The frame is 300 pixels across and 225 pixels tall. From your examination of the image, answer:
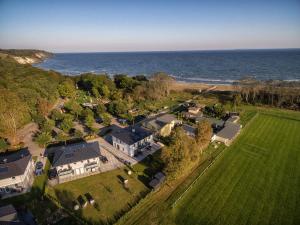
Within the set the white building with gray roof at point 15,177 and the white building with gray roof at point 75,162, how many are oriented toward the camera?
2

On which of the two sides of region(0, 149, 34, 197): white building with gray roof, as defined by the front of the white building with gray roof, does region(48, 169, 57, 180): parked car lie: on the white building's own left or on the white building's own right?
on the white building's own left

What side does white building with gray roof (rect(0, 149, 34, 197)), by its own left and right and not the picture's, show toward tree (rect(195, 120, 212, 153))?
left

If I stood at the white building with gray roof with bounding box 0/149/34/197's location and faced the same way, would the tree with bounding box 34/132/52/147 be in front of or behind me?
behind

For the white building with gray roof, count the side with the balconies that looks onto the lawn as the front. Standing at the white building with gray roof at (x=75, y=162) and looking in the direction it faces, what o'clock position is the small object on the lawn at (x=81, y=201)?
The small object on the lawn is roughly at 12 o'clock from the white building with gray roof.

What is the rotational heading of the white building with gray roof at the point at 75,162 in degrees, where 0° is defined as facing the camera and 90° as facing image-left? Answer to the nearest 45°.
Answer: approximately 0°

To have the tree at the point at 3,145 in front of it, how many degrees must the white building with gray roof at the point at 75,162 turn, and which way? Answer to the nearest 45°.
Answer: approximately 135° to its right

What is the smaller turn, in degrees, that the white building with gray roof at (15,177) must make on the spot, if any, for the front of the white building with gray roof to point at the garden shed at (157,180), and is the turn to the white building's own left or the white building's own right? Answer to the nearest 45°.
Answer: approximately 45° to the white building's own left

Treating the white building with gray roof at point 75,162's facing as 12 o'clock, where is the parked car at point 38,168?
The parked car is roughly at 4 o'clock from the white building with gray roof.

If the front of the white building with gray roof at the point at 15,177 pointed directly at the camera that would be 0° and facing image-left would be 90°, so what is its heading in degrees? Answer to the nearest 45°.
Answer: approximately 0°

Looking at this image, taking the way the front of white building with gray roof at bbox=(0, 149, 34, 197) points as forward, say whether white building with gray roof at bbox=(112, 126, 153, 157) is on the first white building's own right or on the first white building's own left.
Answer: on the first white building's own left
